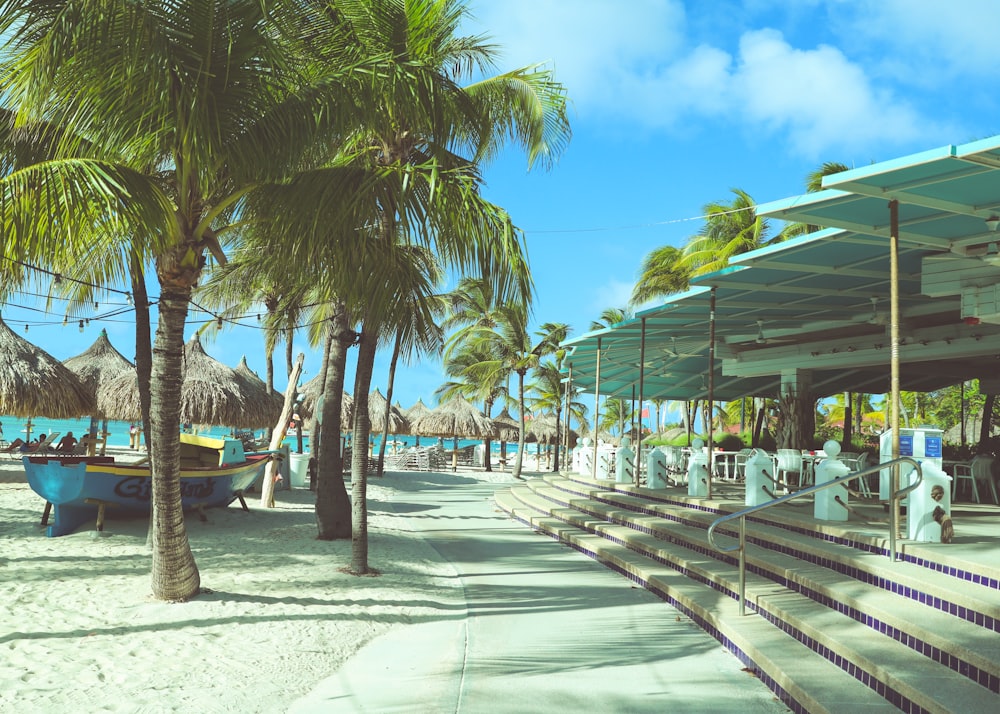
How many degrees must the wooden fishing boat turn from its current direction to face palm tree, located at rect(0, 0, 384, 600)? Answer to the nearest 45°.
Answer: approximately 135° to its right

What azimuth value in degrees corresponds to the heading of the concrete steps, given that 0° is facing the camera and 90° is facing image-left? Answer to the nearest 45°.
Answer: approximately 45°

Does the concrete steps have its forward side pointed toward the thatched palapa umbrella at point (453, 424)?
no

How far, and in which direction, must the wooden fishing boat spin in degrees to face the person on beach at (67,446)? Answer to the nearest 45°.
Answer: approximately 45° to its left

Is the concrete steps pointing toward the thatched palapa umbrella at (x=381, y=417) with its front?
no

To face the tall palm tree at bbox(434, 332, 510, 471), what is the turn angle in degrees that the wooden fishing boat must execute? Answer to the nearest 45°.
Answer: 0° — it already faces it

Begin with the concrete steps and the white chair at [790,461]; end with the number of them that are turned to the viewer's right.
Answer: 0

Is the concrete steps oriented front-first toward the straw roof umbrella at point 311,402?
no

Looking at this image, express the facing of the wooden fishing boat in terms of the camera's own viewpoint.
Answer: facing away from the viewer and to the right of the viewer

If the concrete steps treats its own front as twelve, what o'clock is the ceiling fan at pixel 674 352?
The ceiling fan is roughly at 4 o'clock from the concrete steps.

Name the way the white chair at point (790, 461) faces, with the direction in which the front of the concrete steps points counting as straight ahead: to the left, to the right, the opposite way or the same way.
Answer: to the right
